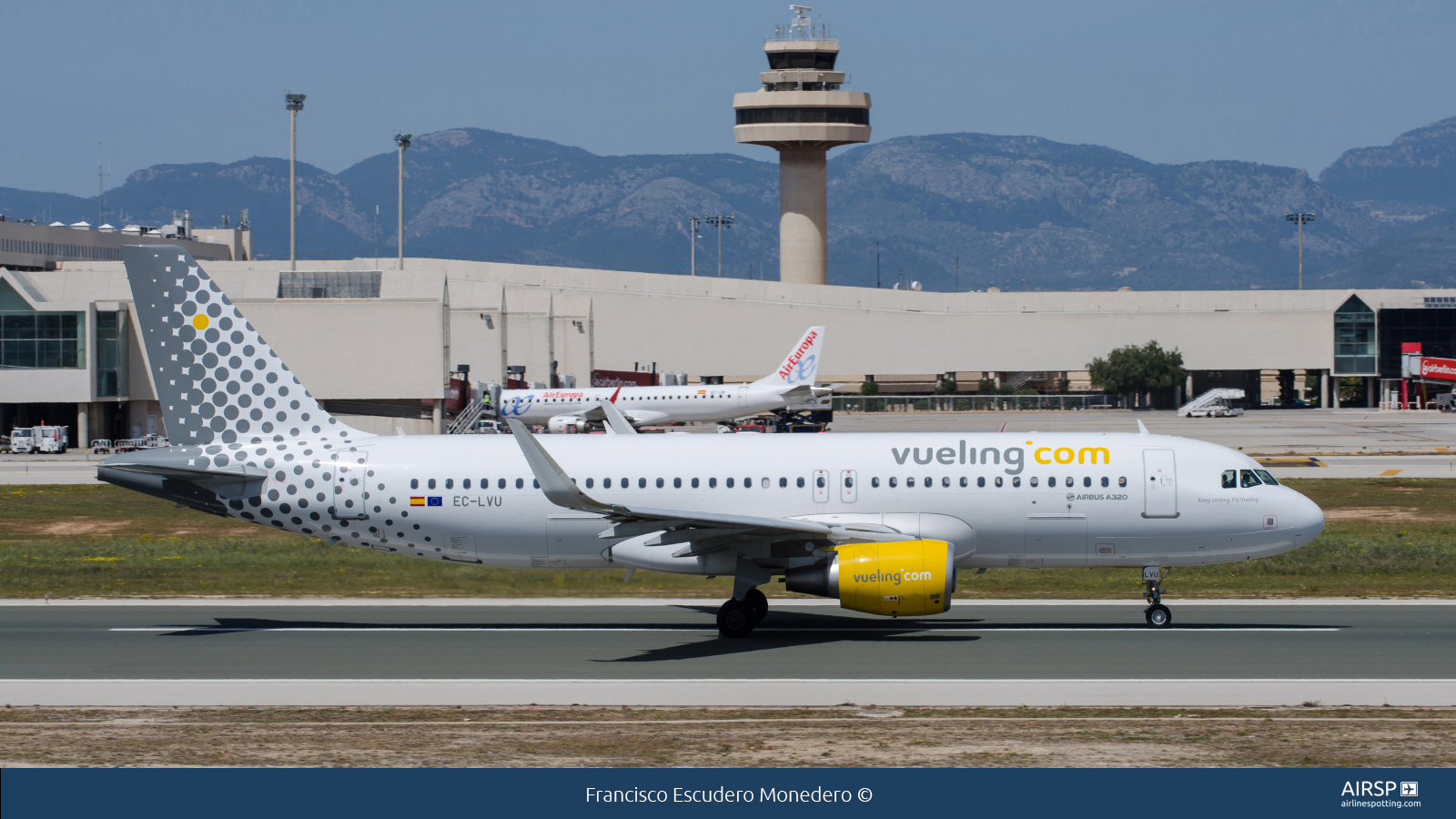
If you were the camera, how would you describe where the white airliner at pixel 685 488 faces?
facing to the right of the viewer
